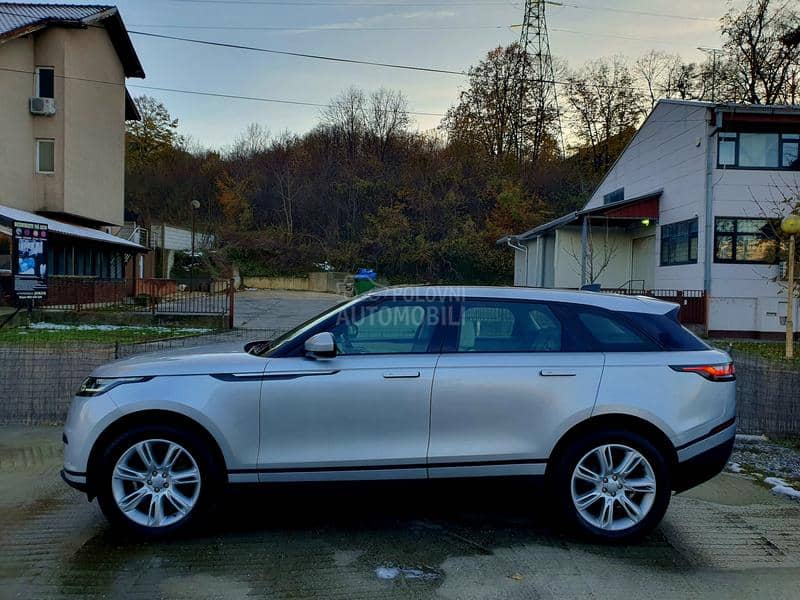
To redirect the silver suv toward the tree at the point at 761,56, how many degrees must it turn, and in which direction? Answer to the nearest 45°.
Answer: approximately 135° to its right

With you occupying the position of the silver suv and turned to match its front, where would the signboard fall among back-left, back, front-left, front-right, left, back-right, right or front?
front-right

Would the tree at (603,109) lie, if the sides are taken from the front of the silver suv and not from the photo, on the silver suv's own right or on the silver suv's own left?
on the silver suv's own right

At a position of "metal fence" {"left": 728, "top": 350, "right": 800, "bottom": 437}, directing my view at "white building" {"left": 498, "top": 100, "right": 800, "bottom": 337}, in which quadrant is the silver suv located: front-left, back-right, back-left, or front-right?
back-left

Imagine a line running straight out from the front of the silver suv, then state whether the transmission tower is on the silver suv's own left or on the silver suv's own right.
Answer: on the silver suv's own right

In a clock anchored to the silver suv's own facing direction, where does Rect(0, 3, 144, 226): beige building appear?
The beige building is roughly at 2 o'clock from the silver suv.

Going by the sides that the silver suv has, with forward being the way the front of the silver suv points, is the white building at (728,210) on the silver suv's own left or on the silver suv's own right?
on the silver suv's own right

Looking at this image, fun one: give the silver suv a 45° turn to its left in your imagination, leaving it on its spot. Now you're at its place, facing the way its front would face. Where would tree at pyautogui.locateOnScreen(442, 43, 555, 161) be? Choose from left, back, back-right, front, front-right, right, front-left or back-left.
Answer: back-right

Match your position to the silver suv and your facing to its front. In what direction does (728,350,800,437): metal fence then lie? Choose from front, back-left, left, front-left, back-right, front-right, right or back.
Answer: back-right

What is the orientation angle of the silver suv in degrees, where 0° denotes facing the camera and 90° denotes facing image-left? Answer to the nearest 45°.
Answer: approximately 90°

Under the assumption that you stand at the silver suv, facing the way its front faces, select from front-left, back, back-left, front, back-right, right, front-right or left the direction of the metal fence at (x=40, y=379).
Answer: front-right
